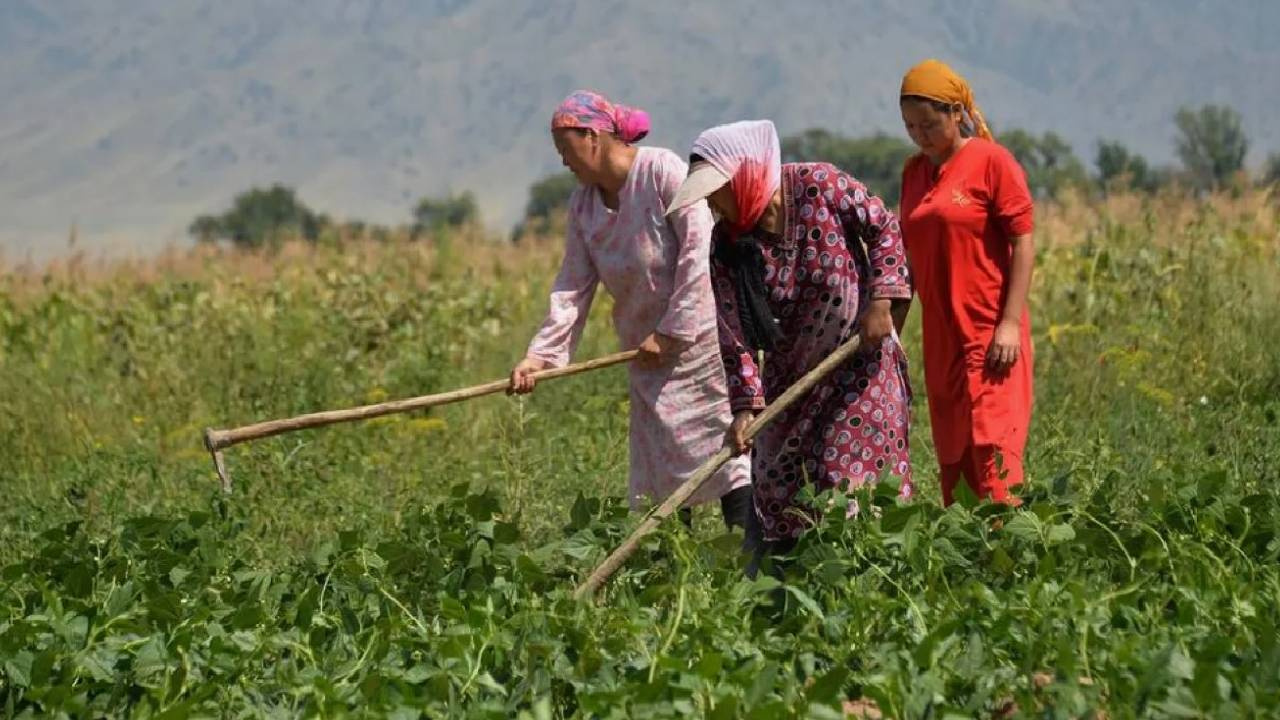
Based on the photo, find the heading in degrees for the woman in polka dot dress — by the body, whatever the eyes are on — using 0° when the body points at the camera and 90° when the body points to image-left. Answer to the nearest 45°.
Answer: approximately 45°

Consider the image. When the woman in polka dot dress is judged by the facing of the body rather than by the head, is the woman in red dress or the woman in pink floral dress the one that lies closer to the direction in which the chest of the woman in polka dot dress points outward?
the woman in pink floral dress

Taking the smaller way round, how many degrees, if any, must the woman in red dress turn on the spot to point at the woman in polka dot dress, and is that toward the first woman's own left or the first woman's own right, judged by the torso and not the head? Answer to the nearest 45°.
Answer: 0° — they already face them

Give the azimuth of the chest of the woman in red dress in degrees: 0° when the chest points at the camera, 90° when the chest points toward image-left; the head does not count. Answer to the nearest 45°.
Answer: approximately 45°

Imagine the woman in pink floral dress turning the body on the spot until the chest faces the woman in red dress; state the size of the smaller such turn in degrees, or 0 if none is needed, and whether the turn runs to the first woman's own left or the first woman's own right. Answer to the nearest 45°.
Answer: approximately 135° to the first woman's own left

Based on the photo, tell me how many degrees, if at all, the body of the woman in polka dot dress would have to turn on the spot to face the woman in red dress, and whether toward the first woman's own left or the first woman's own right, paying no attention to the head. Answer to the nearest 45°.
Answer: approximately 180°

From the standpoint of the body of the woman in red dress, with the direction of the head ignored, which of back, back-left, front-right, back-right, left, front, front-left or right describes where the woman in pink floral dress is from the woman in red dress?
front-right

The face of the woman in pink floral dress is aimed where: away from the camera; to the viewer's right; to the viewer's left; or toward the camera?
to the viewer's left

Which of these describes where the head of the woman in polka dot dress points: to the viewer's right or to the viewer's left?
to the viewer's left
